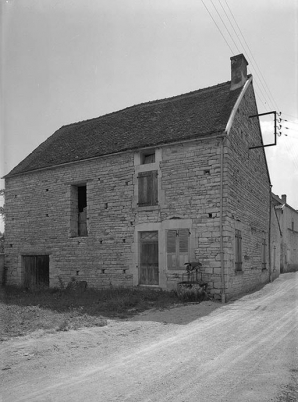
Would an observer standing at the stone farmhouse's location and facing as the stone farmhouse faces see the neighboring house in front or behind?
behind

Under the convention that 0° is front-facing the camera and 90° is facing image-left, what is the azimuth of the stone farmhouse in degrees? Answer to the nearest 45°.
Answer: approximately 45°
